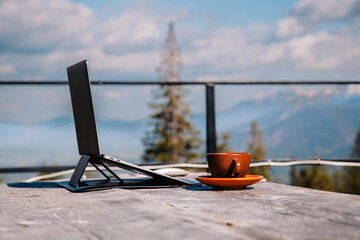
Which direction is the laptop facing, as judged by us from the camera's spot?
facing to the right of the viewer

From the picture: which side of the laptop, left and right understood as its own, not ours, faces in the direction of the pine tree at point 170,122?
left

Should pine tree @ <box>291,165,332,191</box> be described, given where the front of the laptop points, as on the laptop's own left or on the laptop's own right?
on the laptop's own left

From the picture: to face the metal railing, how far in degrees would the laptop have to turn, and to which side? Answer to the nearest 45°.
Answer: approximately 45° to its left

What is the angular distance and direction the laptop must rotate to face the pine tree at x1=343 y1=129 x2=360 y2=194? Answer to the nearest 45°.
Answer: approximately 45° to its left
